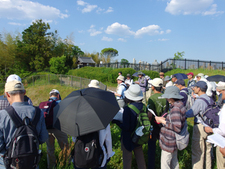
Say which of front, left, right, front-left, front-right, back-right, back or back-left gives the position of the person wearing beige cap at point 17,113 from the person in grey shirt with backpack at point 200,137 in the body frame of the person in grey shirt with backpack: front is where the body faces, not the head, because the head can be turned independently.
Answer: front-left

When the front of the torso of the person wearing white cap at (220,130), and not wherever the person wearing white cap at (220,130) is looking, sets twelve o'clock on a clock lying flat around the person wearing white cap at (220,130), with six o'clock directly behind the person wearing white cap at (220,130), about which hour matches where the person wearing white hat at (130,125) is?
the person wearing white hat at (130,125) is roughly at 11 o'clock from the person wearing white cap at (220,130).

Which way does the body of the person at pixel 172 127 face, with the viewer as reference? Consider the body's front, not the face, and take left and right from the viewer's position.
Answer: facing to the left of the viewer

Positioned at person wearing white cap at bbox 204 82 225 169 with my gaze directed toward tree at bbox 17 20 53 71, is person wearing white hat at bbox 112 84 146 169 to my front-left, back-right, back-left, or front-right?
front-left

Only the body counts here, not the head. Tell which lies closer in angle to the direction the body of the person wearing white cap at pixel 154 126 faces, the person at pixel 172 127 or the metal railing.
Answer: the metal railing

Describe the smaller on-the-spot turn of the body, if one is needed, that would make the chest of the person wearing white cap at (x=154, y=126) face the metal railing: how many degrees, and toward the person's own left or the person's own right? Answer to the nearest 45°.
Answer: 0° — they already face it

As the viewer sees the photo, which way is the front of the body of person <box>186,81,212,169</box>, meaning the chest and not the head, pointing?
to the viewer's left

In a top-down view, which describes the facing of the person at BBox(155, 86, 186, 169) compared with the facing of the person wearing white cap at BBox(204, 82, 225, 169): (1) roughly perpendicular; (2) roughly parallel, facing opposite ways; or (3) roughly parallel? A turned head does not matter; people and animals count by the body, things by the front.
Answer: roughly parallel

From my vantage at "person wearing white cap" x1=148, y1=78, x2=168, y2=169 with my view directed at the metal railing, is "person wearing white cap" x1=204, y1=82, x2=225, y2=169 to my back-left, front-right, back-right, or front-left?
back-right

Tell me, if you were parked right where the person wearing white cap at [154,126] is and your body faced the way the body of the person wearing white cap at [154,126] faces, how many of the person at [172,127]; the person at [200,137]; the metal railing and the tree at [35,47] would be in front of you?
2

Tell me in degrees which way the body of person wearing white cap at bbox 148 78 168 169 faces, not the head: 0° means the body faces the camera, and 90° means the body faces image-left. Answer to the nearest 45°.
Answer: approximately 135°

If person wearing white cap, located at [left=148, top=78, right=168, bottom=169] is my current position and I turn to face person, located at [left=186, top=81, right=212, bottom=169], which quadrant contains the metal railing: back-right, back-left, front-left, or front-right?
back-left

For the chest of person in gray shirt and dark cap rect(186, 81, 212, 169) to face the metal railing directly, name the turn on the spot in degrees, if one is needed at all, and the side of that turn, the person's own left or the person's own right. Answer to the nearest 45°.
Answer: approximately 45° to the person's own right

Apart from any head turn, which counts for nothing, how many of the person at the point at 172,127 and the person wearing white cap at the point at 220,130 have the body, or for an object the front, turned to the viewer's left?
2

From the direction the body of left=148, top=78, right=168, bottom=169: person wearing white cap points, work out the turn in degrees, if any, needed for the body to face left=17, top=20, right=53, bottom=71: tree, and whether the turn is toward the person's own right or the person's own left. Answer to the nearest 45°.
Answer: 0° — they already face it
